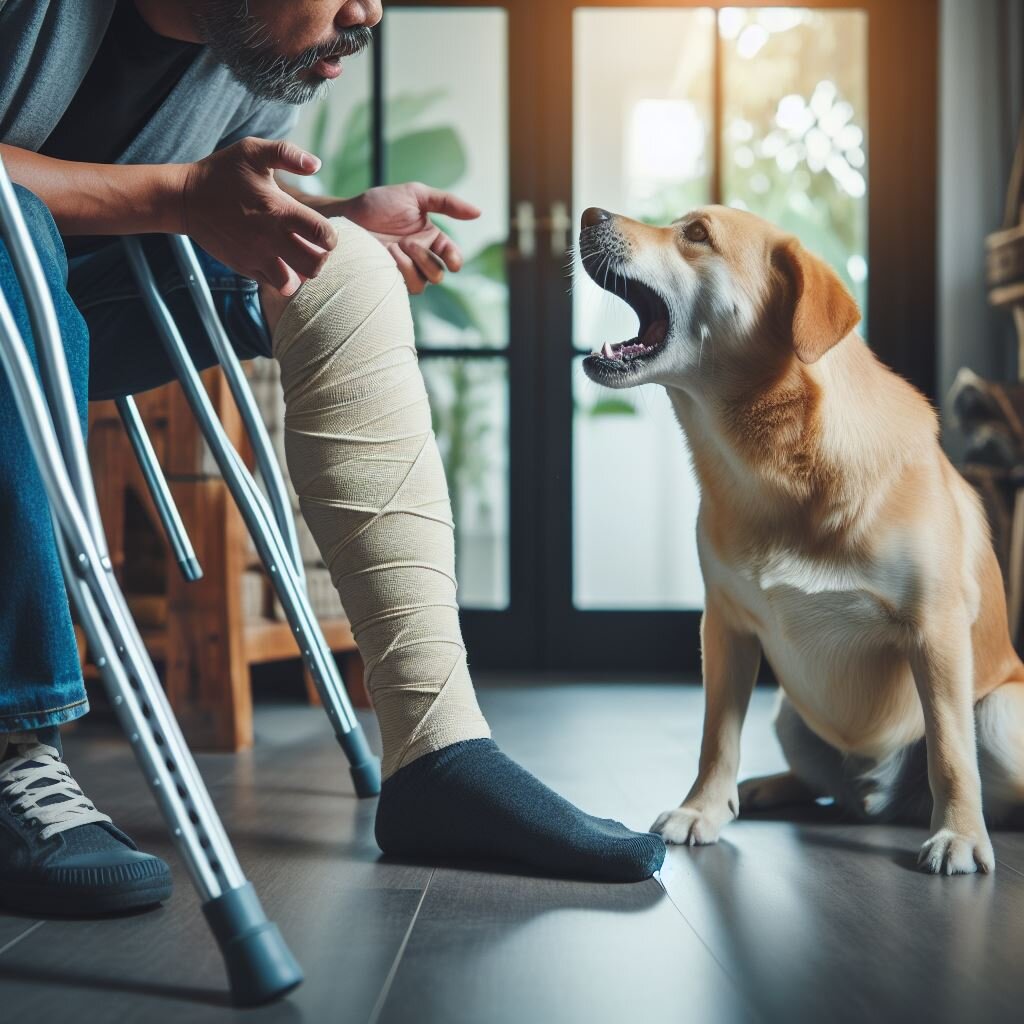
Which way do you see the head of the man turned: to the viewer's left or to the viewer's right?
to the viewer's right

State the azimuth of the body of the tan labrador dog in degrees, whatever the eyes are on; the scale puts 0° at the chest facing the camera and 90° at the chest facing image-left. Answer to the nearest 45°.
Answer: approximately 45°

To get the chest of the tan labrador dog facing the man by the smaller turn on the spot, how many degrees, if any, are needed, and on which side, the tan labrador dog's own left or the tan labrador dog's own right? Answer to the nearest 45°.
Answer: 0° — it already faces them

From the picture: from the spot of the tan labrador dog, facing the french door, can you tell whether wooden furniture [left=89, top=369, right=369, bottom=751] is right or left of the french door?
left

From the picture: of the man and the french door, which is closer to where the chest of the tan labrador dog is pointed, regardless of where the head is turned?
the man

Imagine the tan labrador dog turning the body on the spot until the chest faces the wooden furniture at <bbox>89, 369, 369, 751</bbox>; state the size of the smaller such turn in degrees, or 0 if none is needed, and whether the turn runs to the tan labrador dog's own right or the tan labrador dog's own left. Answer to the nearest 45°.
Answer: approximately 90° to the tan labrador dog's own right

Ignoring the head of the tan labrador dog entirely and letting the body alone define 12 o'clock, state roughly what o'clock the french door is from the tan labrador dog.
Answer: The french door is roughly at 4 o'clock from the tan labrador dog.
